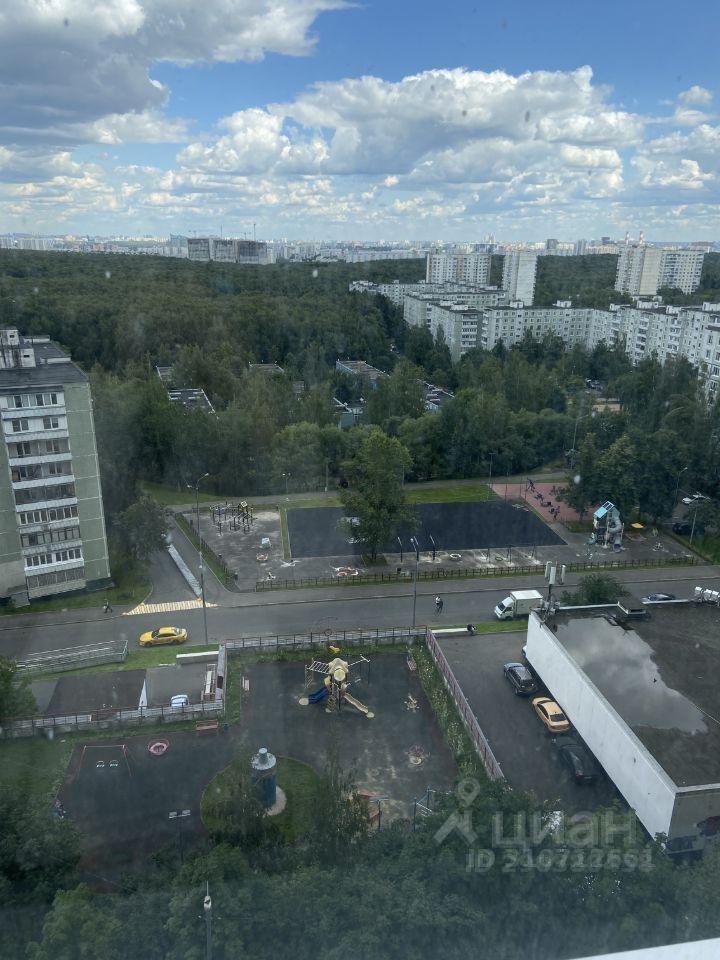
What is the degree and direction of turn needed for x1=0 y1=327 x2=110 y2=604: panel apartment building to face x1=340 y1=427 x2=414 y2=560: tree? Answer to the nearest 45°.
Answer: approximately 90° to its left

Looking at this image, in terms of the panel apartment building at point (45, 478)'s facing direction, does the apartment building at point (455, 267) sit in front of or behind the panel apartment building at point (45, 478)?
behind

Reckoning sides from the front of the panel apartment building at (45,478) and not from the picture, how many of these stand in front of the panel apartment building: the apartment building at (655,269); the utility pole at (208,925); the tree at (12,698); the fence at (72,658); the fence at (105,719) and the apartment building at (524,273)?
4

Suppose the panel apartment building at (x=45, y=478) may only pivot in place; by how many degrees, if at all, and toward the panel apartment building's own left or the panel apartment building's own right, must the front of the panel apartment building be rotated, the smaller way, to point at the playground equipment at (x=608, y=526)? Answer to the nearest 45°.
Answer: approximately 90° to the panel apartment building's own left

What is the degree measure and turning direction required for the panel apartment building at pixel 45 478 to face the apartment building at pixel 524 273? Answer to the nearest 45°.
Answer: approximately 135° to its left

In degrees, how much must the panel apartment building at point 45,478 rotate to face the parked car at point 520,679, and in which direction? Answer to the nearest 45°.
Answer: approximately 45° to its left

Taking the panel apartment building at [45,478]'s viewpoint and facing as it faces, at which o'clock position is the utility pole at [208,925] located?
The utility pole is roughly at 12 o'clock from the panel apartment building.

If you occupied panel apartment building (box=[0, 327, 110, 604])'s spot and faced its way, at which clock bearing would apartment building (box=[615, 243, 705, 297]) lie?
The apartment building is roughly at 8 o'clock from the panel apartment building.

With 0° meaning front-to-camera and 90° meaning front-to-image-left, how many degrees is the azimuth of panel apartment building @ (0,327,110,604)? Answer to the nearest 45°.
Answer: approximately 0°

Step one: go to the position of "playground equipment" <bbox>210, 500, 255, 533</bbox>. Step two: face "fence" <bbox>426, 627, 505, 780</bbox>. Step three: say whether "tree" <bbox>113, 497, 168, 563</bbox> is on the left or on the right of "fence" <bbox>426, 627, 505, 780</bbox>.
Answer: right

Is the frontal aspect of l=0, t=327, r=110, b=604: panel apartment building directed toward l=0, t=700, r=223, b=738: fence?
yes

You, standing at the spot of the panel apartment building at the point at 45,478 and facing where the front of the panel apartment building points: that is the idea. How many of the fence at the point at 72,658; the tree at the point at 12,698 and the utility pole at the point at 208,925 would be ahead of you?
3

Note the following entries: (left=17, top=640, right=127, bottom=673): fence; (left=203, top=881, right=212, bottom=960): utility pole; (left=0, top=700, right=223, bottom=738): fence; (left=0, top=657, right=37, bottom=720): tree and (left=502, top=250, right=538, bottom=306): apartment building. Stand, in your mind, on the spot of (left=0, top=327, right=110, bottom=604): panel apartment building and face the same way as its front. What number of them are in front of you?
4

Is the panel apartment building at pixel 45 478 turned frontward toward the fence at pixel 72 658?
yes

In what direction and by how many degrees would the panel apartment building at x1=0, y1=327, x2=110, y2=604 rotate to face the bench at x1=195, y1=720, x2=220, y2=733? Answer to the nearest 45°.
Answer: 0° — it already faces it
